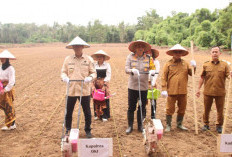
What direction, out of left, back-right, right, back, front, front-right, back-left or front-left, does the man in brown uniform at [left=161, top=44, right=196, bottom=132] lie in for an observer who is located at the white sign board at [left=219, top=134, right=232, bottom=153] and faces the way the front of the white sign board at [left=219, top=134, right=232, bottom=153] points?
back-right

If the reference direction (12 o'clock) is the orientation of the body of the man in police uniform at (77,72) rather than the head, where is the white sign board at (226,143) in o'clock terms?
The white sign board is roughly at 10 o'clock from the man in police uniform.

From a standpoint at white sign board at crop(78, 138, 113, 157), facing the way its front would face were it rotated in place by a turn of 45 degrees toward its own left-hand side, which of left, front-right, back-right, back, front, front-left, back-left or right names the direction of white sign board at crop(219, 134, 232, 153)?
front-left

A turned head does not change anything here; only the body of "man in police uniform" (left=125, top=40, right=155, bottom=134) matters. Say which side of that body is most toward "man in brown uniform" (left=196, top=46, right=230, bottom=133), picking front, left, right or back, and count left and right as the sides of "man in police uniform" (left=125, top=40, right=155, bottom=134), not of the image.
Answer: left

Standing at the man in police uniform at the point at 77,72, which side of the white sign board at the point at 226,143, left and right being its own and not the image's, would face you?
right

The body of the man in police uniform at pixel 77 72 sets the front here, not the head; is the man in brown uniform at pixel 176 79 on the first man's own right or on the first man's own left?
on the first man's own left

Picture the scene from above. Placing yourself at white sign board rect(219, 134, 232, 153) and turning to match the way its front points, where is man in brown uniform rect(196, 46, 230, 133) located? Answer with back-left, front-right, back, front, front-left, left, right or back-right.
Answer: back

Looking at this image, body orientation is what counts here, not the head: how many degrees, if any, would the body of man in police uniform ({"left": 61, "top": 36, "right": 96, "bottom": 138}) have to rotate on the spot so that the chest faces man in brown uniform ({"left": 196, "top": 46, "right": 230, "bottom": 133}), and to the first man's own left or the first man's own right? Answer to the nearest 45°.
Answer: approximately 90° to the first man's own left

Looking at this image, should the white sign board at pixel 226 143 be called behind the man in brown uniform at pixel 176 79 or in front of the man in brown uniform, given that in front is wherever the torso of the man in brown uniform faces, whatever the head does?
in front

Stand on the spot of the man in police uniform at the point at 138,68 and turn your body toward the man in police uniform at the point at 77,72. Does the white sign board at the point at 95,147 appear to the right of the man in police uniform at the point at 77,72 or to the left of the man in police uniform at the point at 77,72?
left

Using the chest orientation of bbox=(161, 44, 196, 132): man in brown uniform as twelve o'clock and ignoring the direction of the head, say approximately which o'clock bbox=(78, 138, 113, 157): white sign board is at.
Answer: The white sign board is roughly at 1 o'clock from the man in brown uniform.
